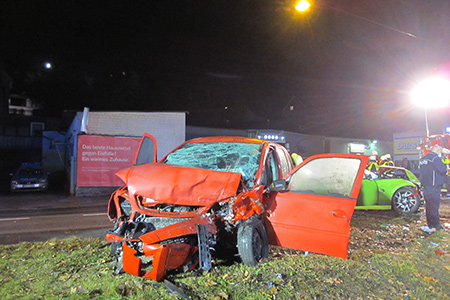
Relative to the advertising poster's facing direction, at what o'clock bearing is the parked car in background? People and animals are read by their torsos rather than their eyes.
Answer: The parked car in background is roughly at 4 o'clock from the advertising poster.

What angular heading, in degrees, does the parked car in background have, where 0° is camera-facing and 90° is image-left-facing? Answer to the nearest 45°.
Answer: approximately 0°

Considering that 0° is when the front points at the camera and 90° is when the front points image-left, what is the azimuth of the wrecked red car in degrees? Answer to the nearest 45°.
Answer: approximately 45°

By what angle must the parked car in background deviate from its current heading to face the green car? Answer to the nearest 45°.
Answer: approximately 45° to its left

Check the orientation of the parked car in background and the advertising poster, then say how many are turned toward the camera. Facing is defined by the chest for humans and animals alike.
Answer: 2

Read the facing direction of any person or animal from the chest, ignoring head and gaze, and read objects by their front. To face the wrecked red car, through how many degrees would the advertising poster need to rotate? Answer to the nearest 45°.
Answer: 0° — it already faces it

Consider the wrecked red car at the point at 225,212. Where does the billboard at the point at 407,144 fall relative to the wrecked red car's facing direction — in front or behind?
behind
